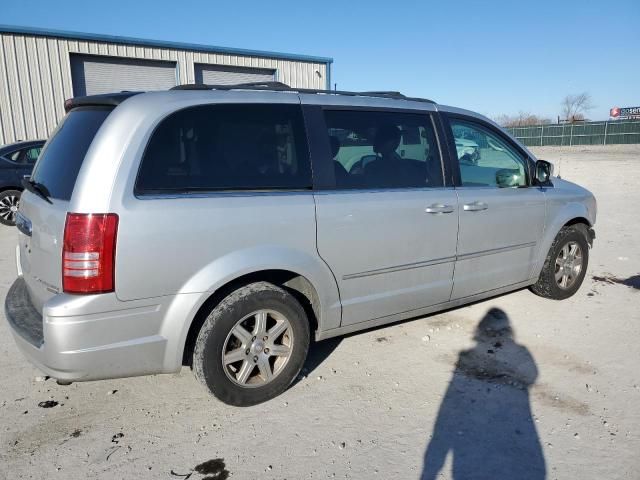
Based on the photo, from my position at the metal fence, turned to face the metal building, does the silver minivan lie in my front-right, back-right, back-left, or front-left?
front-left

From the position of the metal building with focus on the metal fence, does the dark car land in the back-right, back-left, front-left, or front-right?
back-right

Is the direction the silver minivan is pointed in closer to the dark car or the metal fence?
the metal fence

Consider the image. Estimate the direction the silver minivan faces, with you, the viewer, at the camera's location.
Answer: facing away from the viewer and to the right of the viewer

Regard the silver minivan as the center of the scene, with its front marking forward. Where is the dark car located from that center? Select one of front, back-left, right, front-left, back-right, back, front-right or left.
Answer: left

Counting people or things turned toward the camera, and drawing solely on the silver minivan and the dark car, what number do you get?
0

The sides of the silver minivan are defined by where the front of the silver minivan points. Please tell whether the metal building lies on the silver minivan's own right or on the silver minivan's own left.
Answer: on the silver minivan's own left

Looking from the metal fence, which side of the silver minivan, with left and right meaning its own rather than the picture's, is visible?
front
